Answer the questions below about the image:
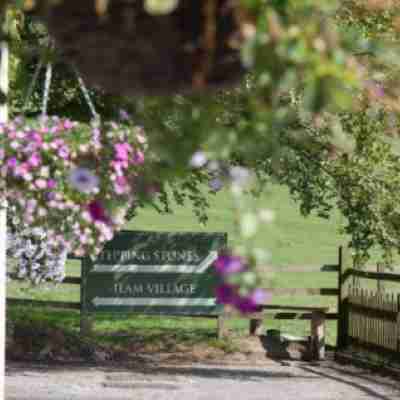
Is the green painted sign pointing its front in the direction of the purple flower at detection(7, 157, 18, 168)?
yes

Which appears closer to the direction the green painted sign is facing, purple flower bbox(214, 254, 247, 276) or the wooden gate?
the purple flower

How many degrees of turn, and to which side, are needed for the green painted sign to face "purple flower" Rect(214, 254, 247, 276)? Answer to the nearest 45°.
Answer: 0° — it already faces it

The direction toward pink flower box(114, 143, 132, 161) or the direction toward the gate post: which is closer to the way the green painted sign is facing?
the pink flower

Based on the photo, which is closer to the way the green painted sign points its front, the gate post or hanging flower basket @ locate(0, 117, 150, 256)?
the hanging flower basket

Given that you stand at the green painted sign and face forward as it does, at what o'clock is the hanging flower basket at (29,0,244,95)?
The hanging flower basket is roughly at 12 o'clock from the green painted sign.

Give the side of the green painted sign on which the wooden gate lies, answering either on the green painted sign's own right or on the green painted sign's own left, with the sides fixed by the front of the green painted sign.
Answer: on the green painted sign's own left

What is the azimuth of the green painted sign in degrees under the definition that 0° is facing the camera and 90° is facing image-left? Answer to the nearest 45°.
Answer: approximately 0°
